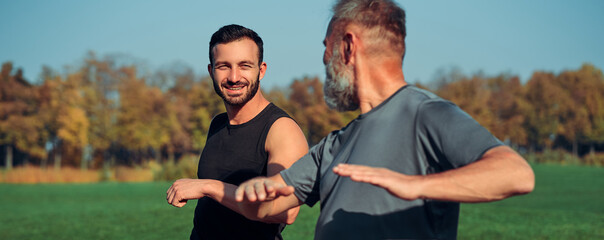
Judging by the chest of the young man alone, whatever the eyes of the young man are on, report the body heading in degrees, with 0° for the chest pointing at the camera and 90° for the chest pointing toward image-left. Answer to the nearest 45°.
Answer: approximately 45°

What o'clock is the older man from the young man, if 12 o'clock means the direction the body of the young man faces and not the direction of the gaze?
The older man is roughly at 10 o'clock from the young man.

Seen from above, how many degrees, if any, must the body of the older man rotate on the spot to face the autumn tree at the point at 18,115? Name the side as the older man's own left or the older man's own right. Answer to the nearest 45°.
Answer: approximately 90° to the older man's own right

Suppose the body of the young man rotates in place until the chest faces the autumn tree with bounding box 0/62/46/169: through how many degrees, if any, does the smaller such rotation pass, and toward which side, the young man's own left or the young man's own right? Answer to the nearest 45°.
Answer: approximately 135° to the young man's own right

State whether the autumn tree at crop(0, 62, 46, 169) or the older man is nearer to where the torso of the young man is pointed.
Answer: the older man
